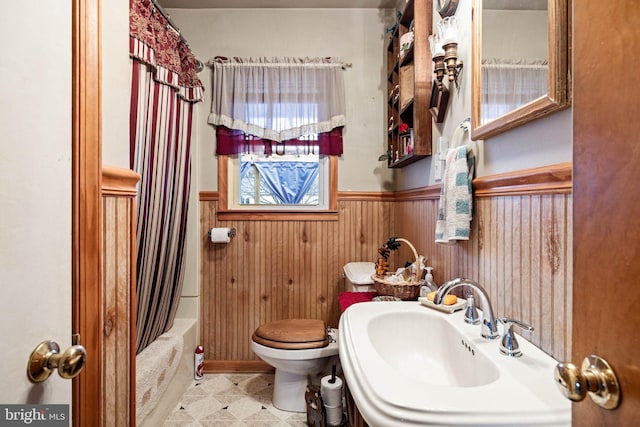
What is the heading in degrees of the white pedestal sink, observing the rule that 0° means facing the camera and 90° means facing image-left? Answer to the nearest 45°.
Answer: approximately 90°

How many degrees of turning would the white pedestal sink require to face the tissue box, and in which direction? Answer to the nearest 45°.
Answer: approximately 45° to its right

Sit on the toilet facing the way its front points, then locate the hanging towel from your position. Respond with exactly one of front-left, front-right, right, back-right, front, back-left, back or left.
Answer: back-left

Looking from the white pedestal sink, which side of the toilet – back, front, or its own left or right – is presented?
left

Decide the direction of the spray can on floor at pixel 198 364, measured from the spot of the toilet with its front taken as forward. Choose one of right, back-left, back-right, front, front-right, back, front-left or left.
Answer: front-right

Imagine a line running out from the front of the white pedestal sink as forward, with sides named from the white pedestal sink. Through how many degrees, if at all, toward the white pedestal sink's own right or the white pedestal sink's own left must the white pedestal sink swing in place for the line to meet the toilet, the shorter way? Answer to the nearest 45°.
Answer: approximately 45° to the white pedestal sink's own right

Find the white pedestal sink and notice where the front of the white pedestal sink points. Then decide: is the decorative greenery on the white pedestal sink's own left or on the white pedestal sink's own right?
on the white pedestal sink's own right

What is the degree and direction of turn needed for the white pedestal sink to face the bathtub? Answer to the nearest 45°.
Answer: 0° — it already faces it
